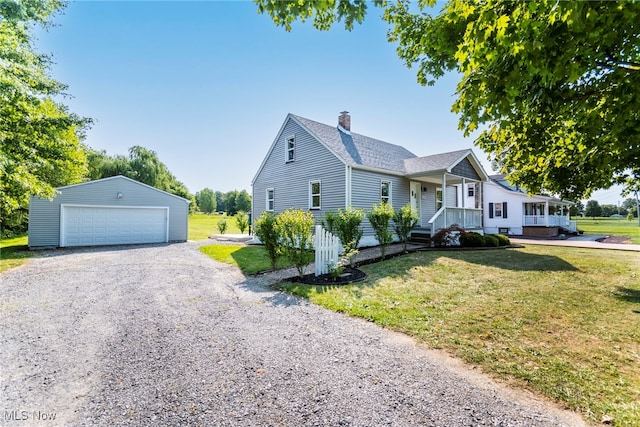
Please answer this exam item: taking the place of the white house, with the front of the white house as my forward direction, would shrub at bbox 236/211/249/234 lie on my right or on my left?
on my right

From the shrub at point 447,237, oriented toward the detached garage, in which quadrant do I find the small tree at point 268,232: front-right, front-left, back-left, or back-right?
front-left

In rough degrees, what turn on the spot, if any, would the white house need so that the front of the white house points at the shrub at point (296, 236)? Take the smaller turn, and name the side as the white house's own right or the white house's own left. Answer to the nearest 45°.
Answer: approximately 45° to the white house's own right

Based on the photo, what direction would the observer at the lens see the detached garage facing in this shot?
facing the viewer

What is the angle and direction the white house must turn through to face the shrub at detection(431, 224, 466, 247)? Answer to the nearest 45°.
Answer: approximately 45° to its right

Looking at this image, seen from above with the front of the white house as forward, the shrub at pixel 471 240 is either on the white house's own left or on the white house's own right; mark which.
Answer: on the white house's own right

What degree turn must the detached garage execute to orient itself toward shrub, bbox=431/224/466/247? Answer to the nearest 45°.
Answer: approximately 45° to its left

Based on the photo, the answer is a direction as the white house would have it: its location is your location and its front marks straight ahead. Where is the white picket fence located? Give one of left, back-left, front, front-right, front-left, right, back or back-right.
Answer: front-right

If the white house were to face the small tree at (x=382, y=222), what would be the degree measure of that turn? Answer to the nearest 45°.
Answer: approximately 45° to its right

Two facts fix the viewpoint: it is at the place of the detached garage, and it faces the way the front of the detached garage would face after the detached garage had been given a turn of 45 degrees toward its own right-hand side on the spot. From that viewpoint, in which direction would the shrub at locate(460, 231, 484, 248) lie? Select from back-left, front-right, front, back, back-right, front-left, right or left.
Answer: left

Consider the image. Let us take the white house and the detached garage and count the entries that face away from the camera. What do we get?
0

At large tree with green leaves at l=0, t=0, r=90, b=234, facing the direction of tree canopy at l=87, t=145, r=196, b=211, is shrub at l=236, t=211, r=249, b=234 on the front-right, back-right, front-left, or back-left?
front-right

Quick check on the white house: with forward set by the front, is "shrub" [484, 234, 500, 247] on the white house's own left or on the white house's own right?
on the white house's own right

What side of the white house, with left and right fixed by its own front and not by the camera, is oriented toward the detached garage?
right
